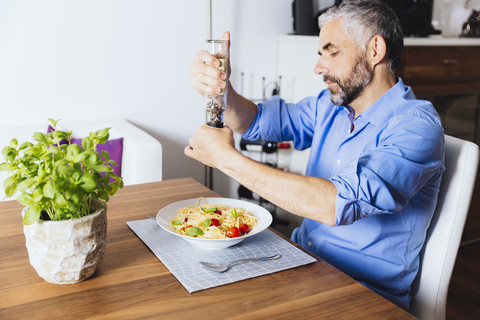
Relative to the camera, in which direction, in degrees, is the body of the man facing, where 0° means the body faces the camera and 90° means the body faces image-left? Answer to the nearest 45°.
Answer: approximately 45°

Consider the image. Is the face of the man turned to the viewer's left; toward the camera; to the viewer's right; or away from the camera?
to the viewer's left

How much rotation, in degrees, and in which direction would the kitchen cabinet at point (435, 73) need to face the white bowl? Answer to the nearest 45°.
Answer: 0° — it already faces it

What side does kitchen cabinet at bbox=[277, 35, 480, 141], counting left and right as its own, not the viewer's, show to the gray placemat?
front

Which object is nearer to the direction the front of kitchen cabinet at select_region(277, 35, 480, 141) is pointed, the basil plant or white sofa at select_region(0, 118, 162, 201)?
the basil plant

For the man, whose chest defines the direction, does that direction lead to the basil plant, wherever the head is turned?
yes

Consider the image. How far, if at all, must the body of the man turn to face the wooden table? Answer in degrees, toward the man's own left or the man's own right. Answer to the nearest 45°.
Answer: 0° — they already face it
